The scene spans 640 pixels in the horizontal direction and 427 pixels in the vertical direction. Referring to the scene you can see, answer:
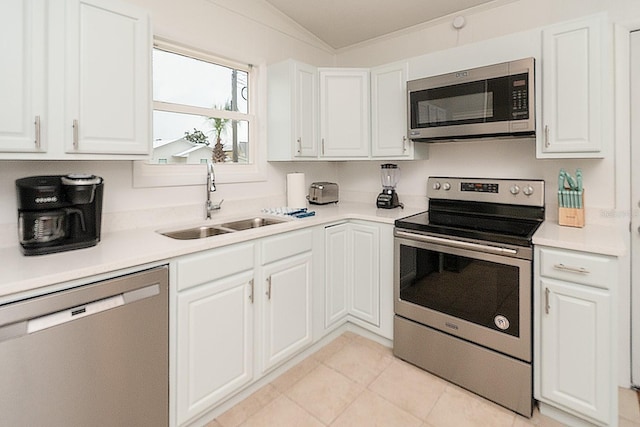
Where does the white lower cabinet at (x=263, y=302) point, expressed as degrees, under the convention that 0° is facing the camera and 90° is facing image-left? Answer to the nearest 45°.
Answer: approximately 315°

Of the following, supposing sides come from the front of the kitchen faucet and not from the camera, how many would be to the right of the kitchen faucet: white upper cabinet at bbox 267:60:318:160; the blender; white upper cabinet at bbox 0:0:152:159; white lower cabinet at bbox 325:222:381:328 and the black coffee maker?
2

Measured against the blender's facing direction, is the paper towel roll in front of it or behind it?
in front

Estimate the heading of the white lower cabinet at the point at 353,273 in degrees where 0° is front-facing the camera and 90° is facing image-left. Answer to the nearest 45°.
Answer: approximately 0°

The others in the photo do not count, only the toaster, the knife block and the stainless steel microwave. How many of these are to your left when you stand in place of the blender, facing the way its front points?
2

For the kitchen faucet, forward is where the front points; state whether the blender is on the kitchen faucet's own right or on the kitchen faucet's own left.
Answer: on the kitchen faucet's own left

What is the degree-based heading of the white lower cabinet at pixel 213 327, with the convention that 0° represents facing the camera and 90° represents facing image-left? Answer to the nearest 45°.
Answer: approximately 315°

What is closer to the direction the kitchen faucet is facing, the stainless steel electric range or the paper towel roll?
the stainless steel electric range

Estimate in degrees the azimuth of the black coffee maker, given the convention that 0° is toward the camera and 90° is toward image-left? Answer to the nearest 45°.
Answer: approximately 0°

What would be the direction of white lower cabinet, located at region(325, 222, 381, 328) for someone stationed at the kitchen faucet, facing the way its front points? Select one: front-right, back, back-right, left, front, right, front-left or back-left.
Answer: front-left

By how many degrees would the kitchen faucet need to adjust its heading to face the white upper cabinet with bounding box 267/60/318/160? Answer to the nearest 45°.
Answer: approximately 45° to its left
